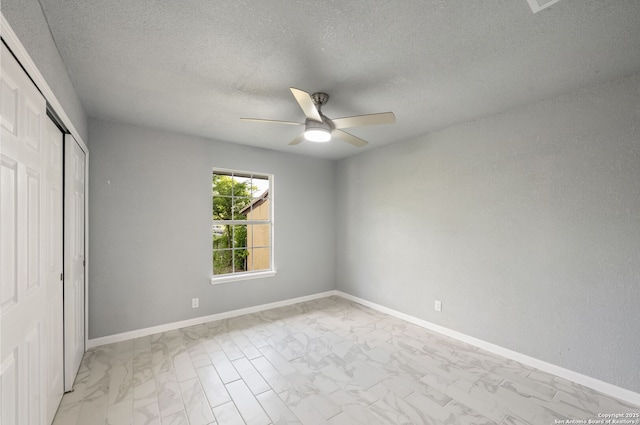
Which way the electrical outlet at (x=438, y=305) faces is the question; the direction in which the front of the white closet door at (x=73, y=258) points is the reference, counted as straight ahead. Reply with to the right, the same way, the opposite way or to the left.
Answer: the opposite way

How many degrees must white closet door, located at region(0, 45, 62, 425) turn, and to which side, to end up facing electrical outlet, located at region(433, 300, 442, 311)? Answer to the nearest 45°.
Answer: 0° — it already faces it

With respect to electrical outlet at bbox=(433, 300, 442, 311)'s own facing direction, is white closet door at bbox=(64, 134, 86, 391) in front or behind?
in front

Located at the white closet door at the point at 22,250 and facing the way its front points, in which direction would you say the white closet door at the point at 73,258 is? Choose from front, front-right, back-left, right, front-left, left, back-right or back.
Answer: left

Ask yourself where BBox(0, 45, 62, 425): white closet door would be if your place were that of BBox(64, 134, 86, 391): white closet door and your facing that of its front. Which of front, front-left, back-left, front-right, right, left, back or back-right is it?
right

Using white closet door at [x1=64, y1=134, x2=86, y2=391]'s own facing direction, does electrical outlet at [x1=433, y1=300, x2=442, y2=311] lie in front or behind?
in front

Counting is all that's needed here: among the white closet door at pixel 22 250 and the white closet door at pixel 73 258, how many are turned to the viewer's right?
2

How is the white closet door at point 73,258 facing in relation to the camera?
to the viewer's right

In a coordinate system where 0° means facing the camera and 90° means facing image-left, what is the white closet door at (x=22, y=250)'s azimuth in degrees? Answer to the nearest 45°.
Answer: approximately 270°

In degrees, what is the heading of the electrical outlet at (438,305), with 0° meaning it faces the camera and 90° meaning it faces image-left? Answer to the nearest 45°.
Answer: approximately 45°

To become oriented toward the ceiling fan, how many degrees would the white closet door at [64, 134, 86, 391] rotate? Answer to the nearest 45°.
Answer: approximately 45° to its right

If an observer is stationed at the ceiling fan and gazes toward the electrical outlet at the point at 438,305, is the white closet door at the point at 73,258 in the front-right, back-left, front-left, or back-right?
back-left

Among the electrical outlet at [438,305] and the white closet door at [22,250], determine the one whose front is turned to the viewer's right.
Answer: the white closet door

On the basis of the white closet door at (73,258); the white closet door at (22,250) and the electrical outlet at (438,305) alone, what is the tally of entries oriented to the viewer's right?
2
